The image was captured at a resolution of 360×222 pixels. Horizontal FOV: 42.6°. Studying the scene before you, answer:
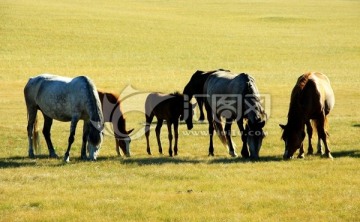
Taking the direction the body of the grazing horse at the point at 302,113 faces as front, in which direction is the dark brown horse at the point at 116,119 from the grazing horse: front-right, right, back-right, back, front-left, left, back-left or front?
front-right

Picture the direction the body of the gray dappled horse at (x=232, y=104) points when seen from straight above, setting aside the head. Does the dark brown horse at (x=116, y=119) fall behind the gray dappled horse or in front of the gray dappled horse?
behind

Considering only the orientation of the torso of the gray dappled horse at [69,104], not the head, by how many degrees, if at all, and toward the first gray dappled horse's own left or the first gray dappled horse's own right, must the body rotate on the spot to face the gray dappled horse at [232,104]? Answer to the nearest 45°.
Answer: approximately 45° to the first gray dappled horse's own left

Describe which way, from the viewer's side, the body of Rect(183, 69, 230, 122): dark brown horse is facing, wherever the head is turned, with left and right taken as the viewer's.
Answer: facing to the left of the viewer

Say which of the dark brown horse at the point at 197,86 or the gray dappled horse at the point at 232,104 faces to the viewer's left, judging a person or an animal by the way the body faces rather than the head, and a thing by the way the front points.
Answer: the dark brown horse

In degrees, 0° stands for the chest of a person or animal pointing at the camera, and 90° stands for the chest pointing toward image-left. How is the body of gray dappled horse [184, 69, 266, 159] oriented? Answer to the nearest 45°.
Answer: approximately 315°

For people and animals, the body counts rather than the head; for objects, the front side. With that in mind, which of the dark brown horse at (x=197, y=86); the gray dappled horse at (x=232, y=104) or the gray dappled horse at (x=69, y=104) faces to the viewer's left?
the dark brown horse

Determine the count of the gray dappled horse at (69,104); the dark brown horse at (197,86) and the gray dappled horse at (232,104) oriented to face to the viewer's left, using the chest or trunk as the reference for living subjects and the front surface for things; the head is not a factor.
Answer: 1
